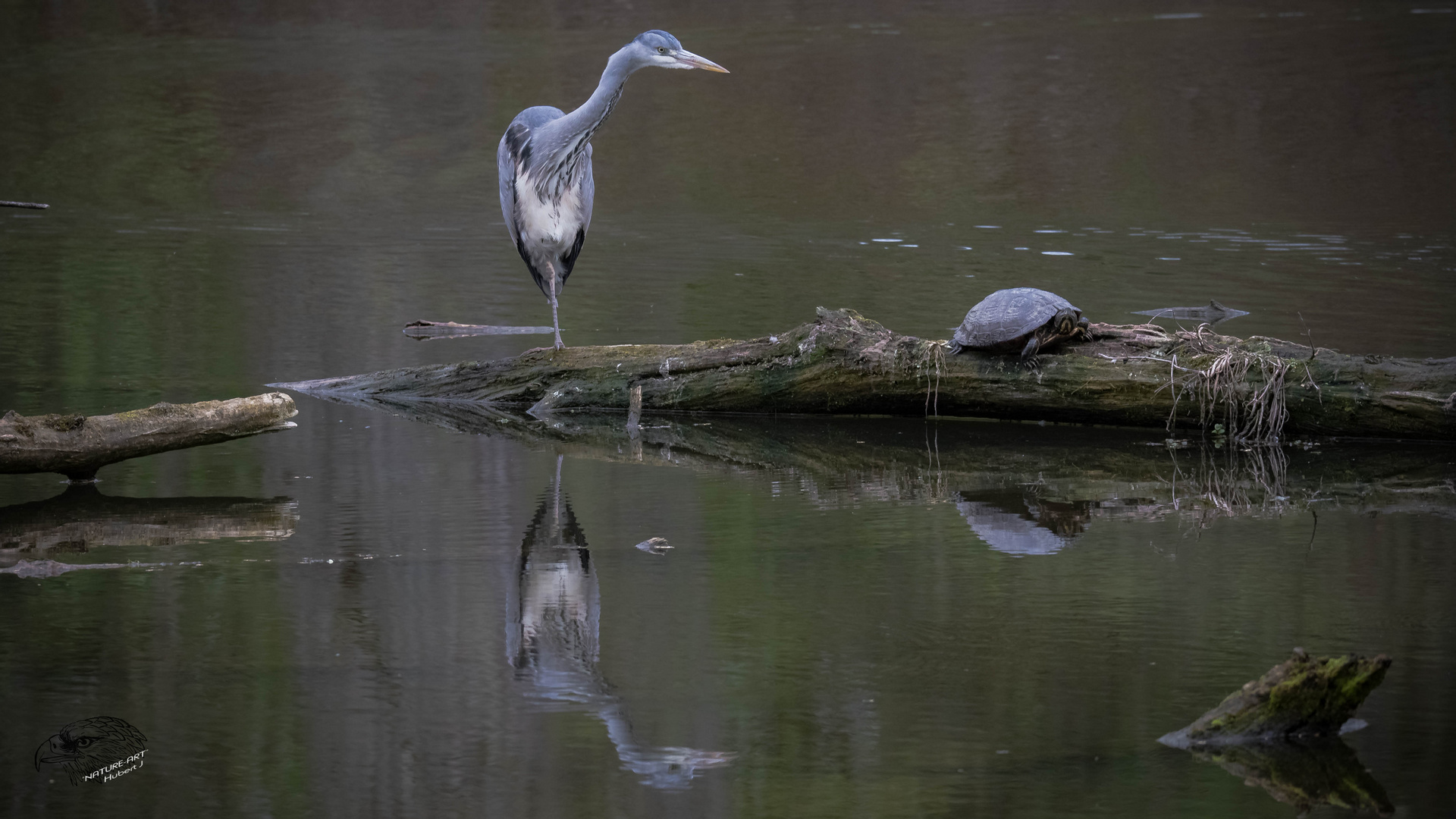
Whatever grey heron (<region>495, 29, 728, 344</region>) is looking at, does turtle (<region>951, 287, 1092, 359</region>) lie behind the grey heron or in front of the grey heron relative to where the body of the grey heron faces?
in front

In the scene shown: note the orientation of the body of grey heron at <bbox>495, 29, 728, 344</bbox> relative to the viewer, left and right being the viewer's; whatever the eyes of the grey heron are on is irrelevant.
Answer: facing the viewer and to the right of the viewer

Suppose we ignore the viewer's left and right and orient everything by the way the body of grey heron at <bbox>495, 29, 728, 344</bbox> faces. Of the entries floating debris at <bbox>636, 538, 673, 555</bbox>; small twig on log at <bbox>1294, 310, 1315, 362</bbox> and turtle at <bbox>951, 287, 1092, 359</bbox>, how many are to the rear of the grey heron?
0

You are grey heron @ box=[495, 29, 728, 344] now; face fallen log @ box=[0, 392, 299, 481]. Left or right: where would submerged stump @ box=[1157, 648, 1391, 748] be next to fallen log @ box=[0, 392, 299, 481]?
left

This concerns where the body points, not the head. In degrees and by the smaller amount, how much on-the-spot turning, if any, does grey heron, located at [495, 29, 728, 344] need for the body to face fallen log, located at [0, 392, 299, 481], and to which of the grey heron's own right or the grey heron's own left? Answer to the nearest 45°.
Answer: approximately 90° to the grey heron's own right

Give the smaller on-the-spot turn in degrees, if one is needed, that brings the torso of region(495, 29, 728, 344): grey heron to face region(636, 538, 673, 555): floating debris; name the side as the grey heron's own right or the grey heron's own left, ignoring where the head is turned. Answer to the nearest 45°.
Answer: approximately 45° to the grey heron's own right

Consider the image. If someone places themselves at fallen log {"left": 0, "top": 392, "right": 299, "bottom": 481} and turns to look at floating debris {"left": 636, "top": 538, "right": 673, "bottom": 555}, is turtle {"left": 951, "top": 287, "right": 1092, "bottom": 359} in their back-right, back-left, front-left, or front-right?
front-left

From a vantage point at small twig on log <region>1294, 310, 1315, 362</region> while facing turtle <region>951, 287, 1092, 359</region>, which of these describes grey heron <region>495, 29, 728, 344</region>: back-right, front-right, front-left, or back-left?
front-right

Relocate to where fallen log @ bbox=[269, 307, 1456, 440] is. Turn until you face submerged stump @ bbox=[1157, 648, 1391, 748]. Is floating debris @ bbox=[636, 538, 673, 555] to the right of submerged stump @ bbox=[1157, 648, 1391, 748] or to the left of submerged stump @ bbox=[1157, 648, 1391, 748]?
right
